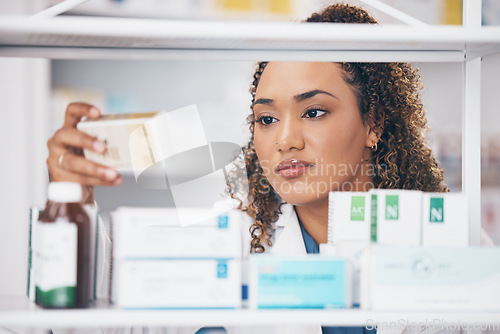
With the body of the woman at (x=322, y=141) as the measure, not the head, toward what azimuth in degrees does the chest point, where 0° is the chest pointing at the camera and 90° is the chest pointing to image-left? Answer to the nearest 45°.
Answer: approximately 45°

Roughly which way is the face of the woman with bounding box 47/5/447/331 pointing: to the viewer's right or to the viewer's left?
to the viewer's left

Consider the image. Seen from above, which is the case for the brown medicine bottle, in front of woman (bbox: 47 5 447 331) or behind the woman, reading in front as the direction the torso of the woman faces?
in front

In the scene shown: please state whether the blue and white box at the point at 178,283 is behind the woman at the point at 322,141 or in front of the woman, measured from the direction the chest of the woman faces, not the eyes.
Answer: in front
